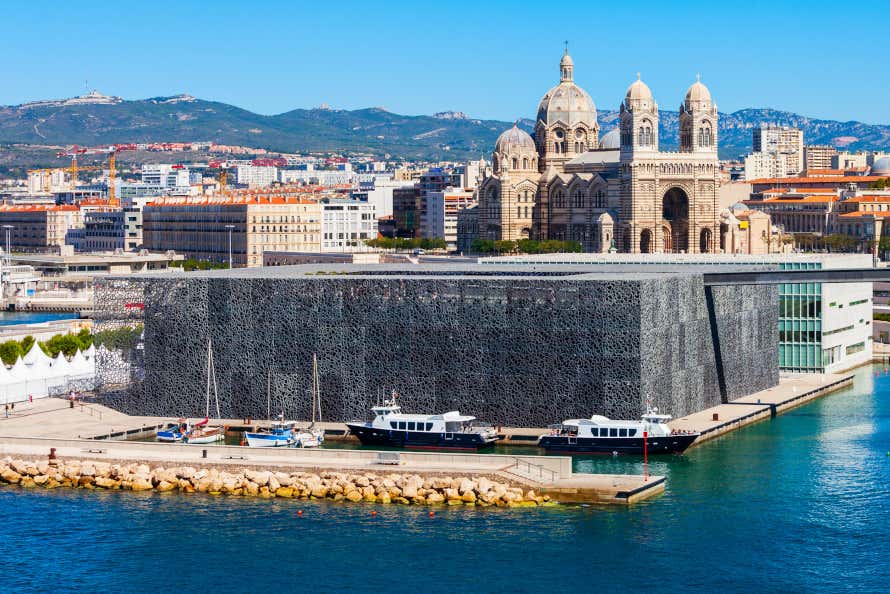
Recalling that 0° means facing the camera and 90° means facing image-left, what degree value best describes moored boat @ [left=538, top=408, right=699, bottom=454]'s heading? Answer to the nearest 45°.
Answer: approximately 270°

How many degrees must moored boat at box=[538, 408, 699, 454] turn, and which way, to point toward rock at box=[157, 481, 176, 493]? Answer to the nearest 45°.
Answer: approximately 180°

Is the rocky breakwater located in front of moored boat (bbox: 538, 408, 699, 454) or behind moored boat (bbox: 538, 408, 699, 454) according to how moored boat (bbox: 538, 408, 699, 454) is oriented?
behind
